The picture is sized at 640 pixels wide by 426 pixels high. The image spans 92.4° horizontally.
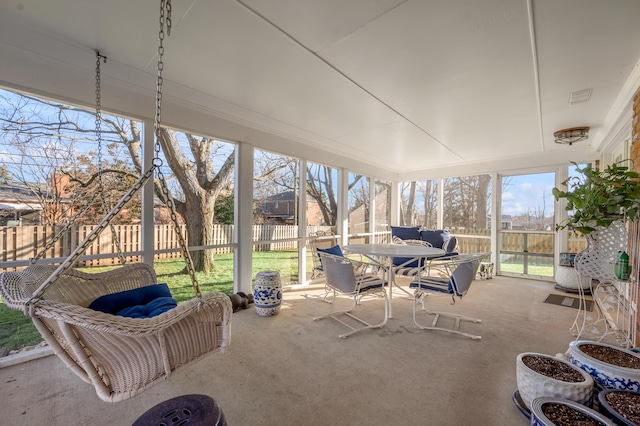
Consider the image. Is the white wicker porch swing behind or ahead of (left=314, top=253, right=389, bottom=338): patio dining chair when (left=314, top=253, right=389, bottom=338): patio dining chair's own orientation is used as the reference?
behind

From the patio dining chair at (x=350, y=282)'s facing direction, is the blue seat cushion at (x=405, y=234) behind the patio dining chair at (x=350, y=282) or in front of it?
in front

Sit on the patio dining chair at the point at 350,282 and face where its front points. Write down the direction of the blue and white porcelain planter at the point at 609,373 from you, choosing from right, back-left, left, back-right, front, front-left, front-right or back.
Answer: right

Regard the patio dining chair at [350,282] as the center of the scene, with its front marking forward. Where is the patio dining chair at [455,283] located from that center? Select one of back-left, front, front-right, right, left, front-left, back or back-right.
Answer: front-right

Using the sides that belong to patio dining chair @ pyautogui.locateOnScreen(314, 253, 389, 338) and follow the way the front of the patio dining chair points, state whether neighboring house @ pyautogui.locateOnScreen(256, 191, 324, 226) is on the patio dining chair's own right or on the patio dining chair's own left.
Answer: on the patio dining chair's own left

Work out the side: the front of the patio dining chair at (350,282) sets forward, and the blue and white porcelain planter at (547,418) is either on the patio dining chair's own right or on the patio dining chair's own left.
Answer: on the patio dining chair's own right

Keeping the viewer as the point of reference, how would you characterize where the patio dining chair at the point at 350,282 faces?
facing away from the viewer and to the right of the viewer

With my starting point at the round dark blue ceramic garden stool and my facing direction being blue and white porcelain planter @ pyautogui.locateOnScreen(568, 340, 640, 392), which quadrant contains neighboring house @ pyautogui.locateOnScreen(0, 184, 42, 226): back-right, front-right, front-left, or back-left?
back-left

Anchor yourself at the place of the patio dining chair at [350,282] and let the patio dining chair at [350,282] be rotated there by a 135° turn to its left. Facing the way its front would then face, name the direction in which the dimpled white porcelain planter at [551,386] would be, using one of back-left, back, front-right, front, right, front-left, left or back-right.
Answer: back-left

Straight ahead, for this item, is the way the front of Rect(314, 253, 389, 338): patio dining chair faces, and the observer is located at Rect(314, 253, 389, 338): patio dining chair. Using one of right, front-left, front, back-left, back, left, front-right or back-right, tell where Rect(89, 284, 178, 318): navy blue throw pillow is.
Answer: back

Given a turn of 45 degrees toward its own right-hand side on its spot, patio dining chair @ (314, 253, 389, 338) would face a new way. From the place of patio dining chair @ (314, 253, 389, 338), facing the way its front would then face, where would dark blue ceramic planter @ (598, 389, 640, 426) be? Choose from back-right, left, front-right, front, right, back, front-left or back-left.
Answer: front-right

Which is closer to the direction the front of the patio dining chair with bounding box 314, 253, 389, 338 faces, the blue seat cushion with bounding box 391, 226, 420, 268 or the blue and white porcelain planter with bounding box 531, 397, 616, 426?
the blue seat cushion

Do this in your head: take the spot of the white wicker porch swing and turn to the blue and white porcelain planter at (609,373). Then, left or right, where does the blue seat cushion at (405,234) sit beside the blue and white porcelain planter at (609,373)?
left
